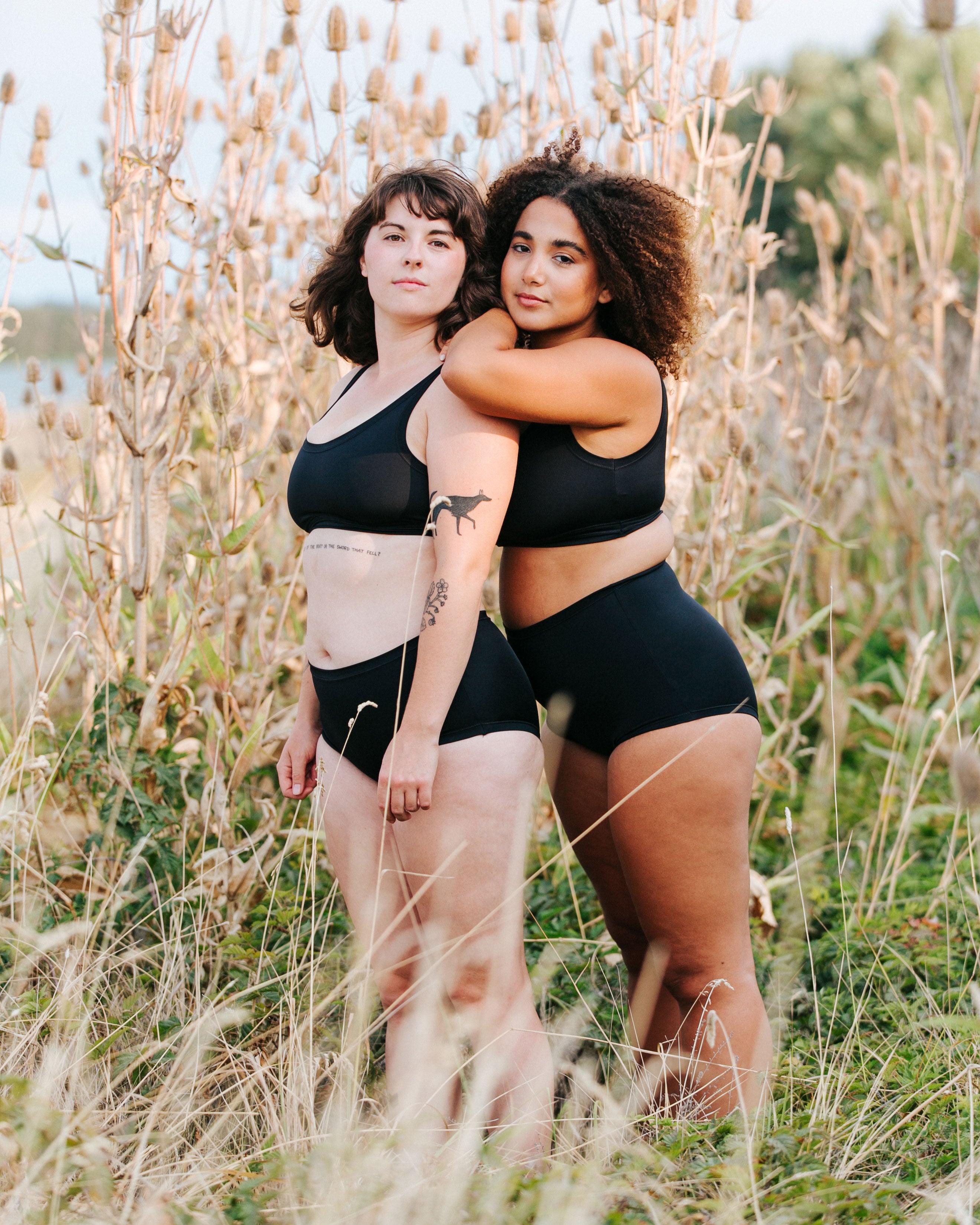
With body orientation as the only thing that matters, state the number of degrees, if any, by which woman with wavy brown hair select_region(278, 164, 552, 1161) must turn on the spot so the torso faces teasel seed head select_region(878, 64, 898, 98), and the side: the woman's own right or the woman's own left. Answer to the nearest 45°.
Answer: approximately 180°

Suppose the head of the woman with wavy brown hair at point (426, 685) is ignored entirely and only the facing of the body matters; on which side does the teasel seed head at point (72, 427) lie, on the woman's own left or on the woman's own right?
on the woman's own right

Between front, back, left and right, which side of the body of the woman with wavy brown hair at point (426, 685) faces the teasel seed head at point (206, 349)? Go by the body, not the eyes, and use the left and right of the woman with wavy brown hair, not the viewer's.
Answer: right

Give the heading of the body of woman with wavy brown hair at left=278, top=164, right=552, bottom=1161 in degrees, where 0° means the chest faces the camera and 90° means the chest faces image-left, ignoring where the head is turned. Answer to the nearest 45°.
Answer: approximately 45°

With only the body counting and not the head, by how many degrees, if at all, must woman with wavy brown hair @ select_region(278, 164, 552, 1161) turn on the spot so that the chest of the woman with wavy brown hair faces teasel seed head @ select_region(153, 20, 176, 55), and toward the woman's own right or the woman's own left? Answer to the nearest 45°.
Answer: approximately 90° to the woman's own right

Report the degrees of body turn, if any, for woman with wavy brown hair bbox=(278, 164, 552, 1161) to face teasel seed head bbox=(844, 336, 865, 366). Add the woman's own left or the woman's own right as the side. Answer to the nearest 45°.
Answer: approximately 180°
